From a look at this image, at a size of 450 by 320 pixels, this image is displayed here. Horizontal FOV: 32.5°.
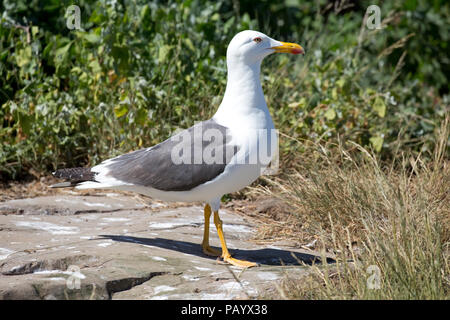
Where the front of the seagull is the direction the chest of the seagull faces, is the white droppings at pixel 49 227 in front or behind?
behind

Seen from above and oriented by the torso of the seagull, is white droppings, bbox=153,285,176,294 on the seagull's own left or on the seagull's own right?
on the seagull's own right

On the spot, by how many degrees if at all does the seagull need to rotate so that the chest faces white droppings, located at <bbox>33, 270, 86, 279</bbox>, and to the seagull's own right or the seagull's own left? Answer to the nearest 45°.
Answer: approximately 135° to the seagull's own right

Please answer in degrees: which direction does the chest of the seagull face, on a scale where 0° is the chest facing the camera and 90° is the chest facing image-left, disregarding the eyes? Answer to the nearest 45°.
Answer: approximately 270°
